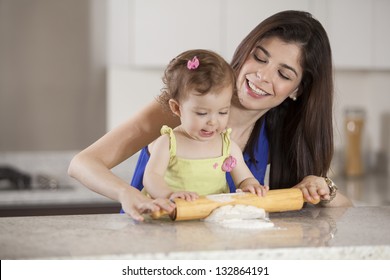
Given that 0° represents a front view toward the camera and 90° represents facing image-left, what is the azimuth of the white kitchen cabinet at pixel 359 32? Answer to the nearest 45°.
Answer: approximately 0°

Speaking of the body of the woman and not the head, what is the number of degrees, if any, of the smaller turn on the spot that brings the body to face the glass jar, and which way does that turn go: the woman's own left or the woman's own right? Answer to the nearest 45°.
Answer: approximately 180°

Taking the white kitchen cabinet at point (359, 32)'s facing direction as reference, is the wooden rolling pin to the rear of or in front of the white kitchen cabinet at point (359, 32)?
in front

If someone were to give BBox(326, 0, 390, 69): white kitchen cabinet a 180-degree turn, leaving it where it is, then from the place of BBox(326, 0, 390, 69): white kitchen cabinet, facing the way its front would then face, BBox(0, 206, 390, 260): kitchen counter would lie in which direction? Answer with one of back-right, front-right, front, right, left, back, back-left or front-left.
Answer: back

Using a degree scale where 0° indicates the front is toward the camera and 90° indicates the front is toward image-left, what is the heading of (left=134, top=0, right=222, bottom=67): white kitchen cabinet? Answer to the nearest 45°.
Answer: approximately 0°

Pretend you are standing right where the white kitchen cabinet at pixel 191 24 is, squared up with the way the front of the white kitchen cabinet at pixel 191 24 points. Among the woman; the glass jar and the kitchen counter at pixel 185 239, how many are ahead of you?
2

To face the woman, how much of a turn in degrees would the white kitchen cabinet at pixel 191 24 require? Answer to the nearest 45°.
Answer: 0° — it already faces them

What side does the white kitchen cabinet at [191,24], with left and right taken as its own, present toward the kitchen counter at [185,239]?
front
